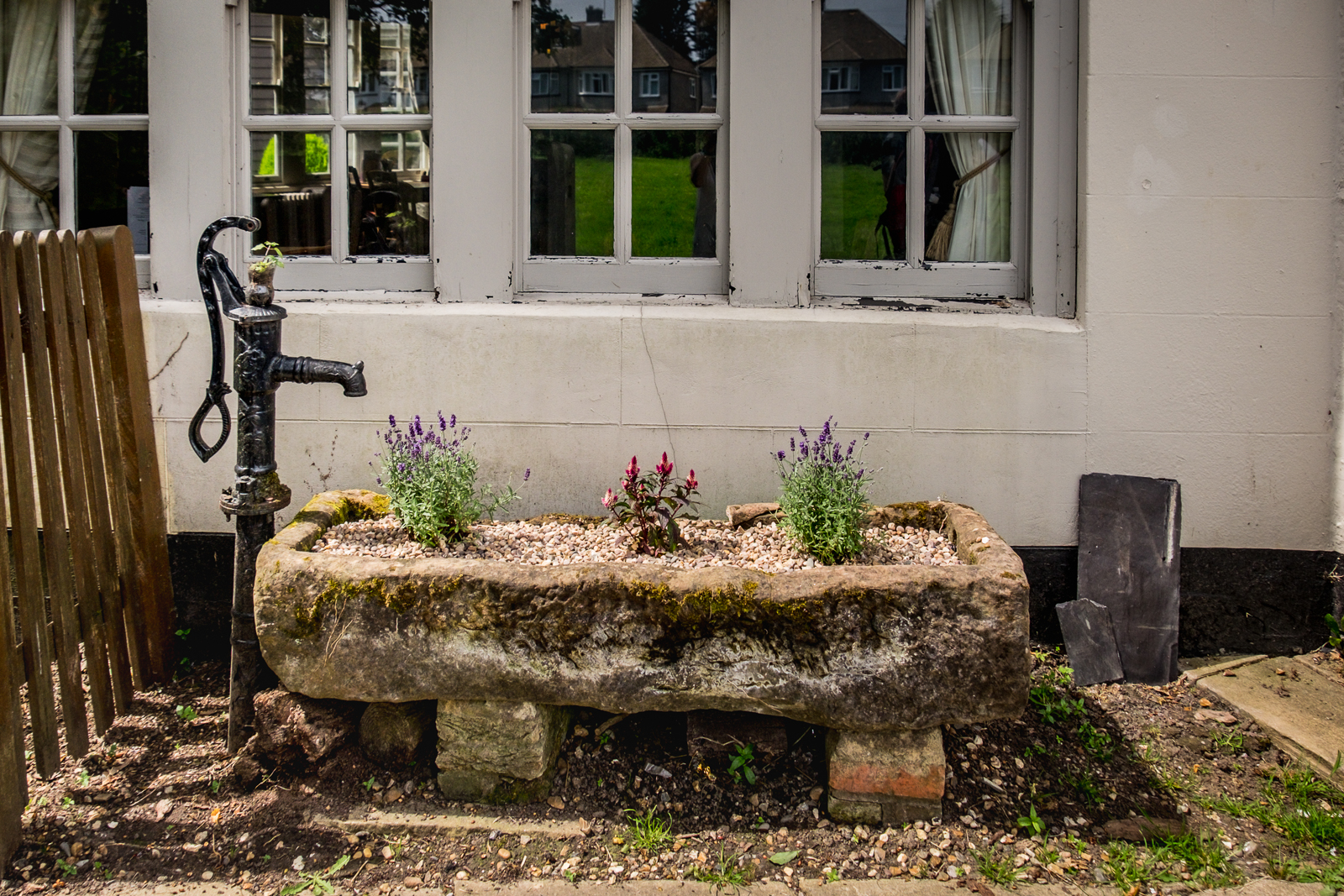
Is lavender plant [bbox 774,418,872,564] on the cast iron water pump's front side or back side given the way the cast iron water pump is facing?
on the front side

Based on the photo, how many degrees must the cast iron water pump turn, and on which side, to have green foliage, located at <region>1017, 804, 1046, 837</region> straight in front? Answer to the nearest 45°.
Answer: approximately 45° to its right

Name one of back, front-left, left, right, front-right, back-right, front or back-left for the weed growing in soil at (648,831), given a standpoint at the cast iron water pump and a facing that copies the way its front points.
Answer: front-right

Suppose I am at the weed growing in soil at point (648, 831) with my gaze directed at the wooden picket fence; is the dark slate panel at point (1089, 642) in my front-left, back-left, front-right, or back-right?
back-right

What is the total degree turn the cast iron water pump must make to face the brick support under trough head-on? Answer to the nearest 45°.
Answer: approximately 45° to its right

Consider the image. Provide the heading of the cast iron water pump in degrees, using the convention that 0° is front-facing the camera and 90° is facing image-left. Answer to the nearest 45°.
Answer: approximately 270°

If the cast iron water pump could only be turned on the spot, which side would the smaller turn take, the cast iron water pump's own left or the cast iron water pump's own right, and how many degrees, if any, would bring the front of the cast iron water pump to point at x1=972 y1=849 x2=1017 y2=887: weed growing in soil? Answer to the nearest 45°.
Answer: approximately 45° to the cast iron water pump's own right

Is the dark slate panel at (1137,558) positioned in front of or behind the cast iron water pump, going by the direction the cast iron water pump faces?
in front
